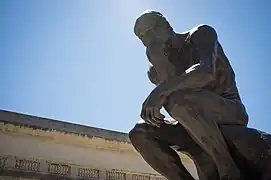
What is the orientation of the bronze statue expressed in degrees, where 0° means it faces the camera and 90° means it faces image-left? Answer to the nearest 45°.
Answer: approximately 45°

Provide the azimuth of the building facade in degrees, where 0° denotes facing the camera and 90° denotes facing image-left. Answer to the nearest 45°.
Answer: approximately 315°

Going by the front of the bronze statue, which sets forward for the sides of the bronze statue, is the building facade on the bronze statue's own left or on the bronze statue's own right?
on the bronze statue's own right

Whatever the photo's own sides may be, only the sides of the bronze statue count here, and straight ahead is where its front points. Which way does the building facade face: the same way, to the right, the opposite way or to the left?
to the left
